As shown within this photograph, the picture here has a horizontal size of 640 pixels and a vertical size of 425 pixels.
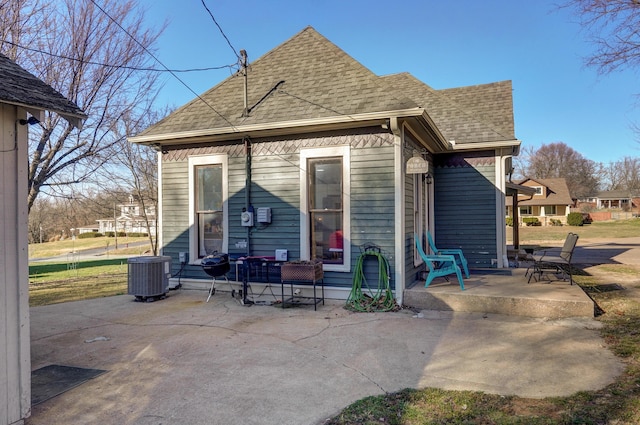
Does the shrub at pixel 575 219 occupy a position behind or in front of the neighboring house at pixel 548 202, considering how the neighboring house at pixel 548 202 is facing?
in front

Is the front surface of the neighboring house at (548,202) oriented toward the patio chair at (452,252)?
yes

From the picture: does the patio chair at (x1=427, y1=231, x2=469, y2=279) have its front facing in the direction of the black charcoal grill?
no

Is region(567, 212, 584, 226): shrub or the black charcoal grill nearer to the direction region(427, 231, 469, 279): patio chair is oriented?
the shrub

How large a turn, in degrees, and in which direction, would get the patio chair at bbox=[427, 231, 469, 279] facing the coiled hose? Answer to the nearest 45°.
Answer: approximately 135° to its right

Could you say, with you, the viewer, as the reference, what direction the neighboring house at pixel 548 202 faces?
facing the viewer

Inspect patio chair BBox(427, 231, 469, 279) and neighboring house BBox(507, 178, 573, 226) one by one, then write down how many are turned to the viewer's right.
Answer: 1

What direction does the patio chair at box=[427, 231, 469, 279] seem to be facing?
to the viewer's right

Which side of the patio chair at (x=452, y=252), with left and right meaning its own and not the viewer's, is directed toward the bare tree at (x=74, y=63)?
back

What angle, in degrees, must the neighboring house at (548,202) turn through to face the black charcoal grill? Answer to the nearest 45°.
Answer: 0° — it already faces it

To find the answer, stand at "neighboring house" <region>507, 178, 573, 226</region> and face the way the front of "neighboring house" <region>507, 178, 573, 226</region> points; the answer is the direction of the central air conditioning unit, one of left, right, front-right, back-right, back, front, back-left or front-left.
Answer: front

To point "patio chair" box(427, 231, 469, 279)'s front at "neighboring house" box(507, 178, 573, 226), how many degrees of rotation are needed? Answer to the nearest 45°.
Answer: approximately 90° to its left
